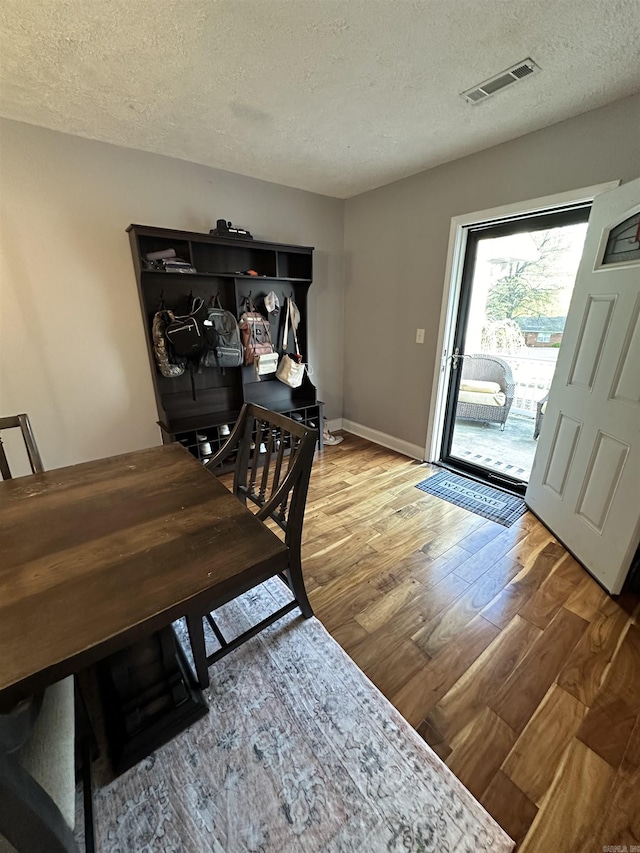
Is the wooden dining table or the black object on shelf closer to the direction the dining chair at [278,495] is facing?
the wooden dining table
